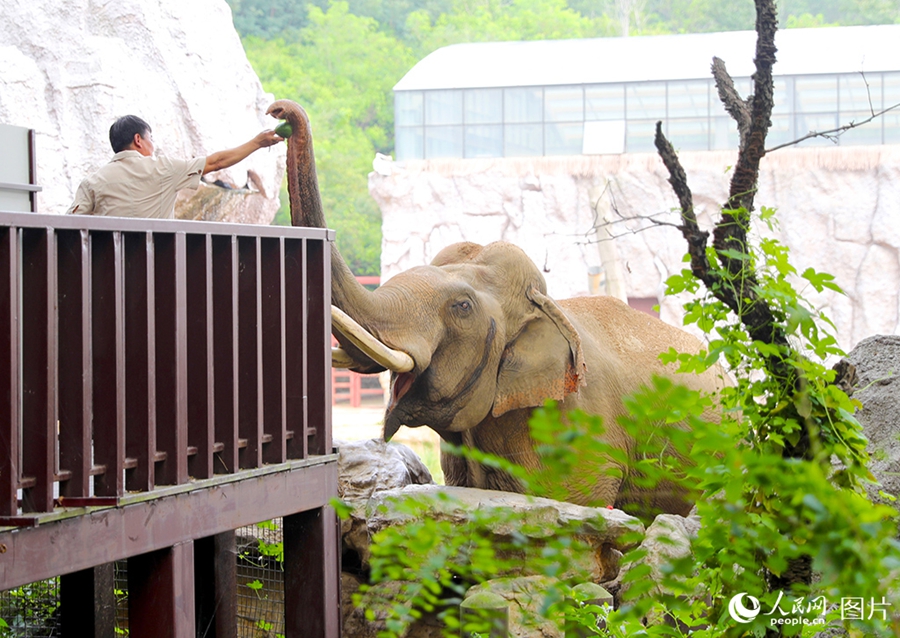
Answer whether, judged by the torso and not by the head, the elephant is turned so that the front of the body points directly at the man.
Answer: yes

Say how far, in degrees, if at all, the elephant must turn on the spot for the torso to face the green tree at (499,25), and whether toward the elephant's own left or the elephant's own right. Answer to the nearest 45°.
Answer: approximately 135° to the elephant's own right

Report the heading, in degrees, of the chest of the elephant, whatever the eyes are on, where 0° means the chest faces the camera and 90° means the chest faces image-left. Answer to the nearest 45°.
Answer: approximately 45°

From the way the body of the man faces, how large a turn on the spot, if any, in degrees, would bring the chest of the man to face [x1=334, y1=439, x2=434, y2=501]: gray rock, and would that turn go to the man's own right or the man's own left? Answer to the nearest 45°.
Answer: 0° — they already face it

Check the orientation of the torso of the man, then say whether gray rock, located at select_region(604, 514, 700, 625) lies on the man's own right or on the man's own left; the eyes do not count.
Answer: on the man's own right

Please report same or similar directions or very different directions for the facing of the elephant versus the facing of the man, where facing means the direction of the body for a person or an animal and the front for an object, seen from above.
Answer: very different directions
